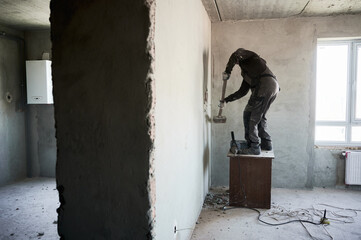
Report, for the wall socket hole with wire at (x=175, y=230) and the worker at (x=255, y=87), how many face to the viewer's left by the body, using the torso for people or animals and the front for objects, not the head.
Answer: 1

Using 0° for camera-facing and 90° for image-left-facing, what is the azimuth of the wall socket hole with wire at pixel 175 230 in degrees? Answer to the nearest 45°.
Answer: approximately 315°

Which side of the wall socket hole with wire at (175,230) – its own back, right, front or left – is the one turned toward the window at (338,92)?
left

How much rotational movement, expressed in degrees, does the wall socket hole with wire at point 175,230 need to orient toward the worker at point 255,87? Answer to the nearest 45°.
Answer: approximately 90° to its left

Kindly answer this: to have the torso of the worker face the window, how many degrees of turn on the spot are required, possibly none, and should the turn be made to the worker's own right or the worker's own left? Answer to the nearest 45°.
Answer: approximately 135° to the worker's own right

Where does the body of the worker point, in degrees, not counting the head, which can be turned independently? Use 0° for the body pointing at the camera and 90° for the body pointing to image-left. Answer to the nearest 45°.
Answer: approximately 90°

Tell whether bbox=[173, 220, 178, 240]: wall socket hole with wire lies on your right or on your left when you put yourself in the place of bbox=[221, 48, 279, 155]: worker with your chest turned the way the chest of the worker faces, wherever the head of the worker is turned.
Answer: on your left
